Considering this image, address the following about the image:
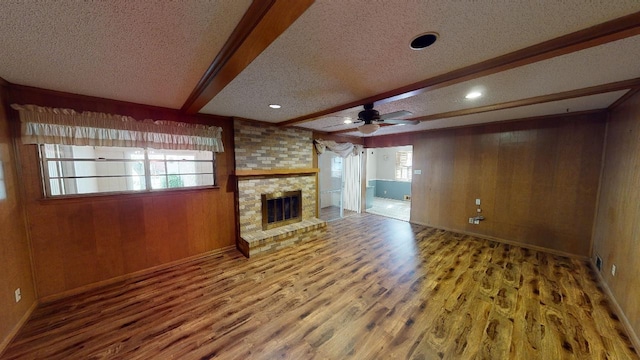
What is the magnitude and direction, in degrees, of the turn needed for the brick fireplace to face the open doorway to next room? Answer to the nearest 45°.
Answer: approximately 90° to its left

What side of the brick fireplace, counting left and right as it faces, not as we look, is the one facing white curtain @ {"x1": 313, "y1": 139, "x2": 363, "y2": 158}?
left

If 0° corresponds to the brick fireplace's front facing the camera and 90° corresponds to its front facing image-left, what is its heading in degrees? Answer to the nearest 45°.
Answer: approximately 315°

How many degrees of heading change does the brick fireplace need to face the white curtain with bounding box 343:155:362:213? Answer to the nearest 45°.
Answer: approximately 90° to its left

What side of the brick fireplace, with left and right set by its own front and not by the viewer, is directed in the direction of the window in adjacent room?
left

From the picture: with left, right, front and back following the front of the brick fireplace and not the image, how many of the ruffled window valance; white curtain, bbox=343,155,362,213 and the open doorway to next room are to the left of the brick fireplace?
2

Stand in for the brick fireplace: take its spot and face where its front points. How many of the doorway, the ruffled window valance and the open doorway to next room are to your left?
2
